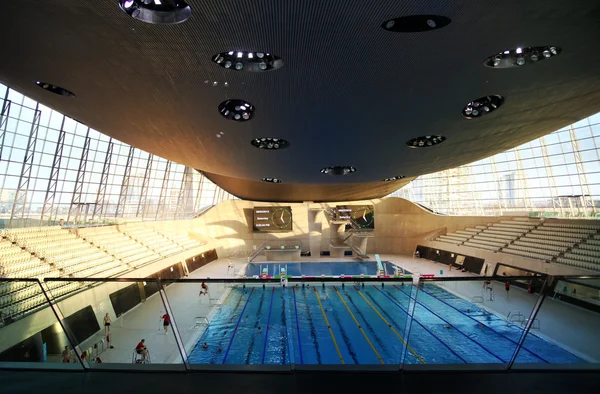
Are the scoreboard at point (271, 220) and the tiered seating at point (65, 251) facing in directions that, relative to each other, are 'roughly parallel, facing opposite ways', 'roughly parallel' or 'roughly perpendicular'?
roughly perpendicular

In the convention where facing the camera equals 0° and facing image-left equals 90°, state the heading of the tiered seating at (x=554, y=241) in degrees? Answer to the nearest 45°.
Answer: approximately 45°

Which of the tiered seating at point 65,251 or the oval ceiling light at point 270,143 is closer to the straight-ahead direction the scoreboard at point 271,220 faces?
the oval ceiling light

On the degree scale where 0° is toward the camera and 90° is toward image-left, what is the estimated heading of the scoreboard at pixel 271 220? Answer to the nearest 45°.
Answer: approximately 0°

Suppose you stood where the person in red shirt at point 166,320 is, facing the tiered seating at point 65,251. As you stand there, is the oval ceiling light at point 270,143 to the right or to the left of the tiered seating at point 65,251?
right

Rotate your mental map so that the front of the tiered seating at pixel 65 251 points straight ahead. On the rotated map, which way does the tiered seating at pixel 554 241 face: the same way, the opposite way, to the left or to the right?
the opposite way

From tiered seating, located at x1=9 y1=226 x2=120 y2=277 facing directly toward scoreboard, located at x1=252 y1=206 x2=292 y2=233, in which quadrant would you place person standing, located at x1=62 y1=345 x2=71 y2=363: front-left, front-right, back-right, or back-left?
back-right

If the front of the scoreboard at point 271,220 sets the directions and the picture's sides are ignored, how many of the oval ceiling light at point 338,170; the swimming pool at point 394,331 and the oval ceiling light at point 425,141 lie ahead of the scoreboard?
3

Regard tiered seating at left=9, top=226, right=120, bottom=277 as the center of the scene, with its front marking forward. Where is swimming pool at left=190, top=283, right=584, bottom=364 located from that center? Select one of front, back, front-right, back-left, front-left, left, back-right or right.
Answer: front-right

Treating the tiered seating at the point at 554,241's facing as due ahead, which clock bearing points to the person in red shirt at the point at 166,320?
The person in red shirt is roughly at 11 o'clock from the tiered seating.
